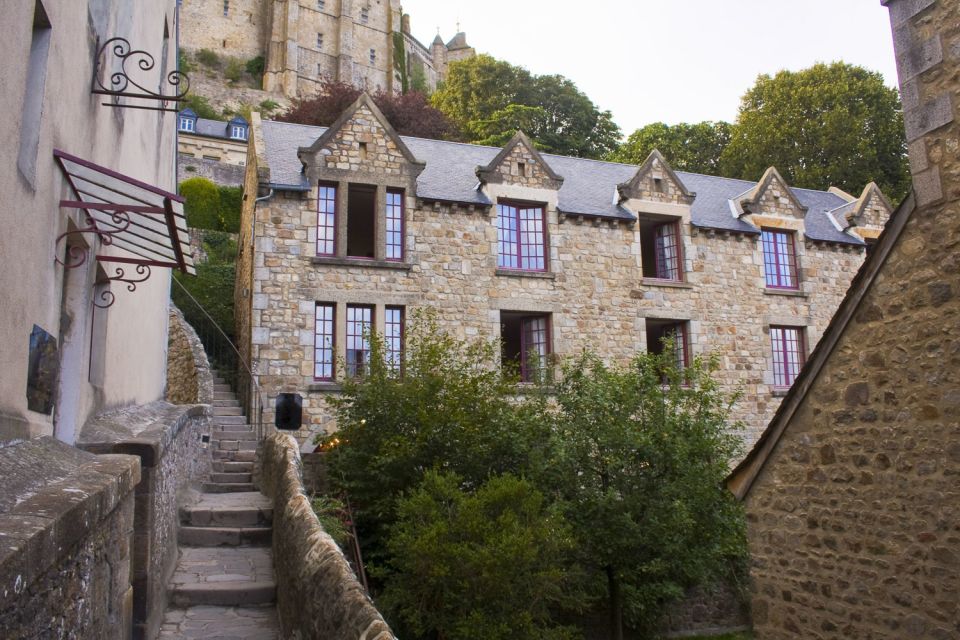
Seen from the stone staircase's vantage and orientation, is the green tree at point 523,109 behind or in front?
behind

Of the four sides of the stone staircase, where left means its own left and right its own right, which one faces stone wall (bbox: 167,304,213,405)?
back

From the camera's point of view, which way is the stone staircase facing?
toward the camera

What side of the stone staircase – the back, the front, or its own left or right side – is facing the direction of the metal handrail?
back

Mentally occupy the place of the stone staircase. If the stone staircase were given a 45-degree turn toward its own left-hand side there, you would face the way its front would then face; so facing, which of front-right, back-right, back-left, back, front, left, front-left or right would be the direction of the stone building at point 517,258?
left

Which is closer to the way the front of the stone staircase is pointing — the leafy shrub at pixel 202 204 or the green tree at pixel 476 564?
the green tree

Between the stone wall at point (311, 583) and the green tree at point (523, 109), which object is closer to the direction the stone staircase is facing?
the stone wall

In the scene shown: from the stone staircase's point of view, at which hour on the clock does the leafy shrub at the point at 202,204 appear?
The leafy shrub is roughly at 6 o'clock from the stone staircase.

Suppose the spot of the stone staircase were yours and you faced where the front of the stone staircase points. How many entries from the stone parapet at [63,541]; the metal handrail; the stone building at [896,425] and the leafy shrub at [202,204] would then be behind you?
2

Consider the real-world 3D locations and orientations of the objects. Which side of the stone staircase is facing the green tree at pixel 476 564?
left
